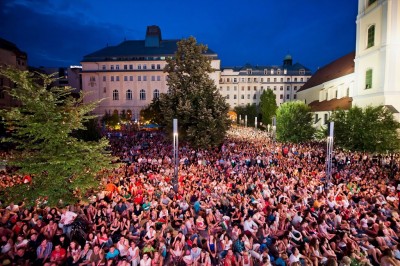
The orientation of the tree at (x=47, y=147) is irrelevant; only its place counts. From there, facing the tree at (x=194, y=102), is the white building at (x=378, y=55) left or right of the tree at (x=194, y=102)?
right

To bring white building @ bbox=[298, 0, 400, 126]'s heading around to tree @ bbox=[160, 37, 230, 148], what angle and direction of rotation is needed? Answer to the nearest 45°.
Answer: approximately 90° to its right
